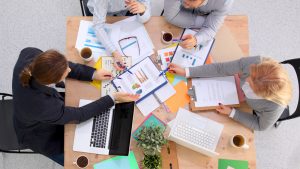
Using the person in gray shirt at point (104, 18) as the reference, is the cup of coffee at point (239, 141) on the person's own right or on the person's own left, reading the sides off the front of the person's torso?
on the person's own left

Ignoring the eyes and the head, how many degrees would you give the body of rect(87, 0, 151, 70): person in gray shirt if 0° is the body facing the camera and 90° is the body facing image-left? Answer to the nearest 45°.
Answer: approximately 0°

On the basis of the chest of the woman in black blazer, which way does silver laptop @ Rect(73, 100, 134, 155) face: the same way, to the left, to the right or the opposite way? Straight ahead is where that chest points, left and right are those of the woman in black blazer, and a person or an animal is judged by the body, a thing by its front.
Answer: the opposite way

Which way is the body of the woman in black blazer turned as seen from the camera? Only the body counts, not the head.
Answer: to the viewer's right

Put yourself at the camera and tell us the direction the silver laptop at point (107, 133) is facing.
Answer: facing to the left of the viewer

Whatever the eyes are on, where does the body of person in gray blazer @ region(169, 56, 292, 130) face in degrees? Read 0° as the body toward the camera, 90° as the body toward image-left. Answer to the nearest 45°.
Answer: approximately 90°

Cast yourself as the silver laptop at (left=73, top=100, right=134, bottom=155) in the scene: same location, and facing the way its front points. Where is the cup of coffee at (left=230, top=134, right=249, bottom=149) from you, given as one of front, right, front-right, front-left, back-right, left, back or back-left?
back

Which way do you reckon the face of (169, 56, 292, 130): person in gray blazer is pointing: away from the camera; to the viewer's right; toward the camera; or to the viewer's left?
to the viewer's left
